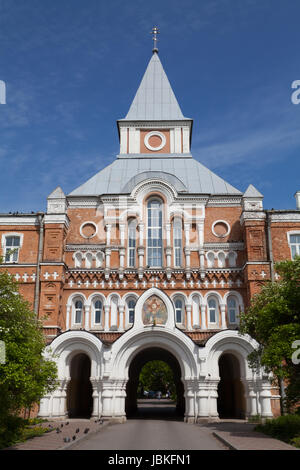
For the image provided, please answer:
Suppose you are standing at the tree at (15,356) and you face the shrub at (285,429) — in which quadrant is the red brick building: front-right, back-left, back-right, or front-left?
front-left

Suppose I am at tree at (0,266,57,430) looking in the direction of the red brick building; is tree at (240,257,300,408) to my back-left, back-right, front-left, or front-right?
front-right

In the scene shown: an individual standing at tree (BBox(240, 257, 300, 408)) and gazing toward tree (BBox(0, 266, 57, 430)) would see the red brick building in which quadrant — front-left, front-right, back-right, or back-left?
front-right

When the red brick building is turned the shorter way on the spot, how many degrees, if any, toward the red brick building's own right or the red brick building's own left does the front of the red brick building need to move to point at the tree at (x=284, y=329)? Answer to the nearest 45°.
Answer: approximately 45° to the red brick building's own left

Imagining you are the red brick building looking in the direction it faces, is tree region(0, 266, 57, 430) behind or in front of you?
in front

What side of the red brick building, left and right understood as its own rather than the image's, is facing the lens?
front

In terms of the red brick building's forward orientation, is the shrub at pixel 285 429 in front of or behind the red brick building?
in front
